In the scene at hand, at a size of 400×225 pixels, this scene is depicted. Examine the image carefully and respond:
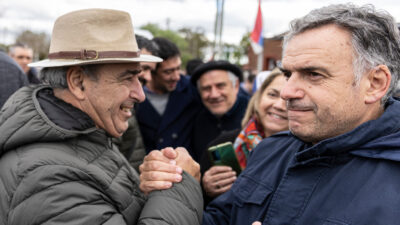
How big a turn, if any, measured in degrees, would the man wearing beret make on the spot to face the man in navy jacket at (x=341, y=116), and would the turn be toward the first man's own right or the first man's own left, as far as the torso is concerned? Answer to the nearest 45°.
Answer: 0° — they already face them

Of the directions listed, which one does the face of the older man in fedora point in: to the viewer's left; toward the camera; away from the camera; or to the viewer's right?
to the viewer's right

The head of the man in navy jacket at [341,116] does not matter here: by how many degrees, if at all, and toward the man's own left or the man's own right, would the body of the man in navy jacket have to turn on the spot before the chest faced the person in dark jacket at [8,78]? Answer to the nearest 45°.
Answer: approximately 90° to the man's own right

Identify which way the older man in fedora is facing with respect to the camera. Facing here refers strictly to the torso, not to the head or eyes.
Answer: to the viewer's right

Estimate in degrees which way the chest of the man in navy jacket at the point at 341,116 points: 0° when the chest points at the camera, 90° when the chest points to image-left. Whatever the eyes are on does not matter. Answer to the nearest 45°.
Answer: approximately 45°

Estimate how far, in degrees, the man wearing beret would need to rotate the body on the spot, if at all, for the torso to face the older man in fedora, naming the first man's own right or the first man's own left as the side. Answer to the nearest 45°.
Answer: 0° — they already face them
